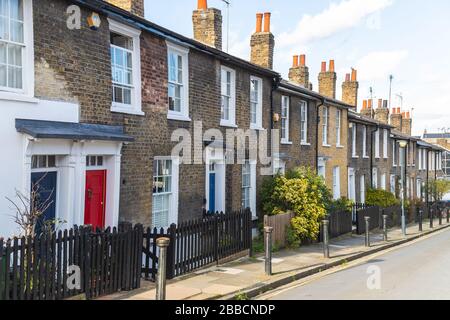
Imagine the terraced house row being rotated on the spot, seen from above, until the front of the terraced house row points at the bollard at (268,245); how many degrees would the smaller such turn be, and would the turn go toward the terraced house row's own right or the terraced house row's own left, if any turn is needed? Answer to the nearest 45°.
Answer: approximately 45° to the terraced house row's own left

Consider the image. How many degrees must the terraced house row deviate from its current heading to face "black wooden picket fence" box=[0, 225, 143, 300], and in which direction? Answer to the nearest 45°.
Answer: approximately 45° to its right

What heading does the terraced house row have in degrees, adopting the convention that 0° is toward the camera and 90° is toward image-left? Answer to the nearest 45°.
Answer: approximately 315°

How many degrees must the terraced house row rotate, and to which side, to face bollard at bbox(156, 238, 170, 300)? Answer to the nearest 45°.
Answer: approximately 45° to its right
